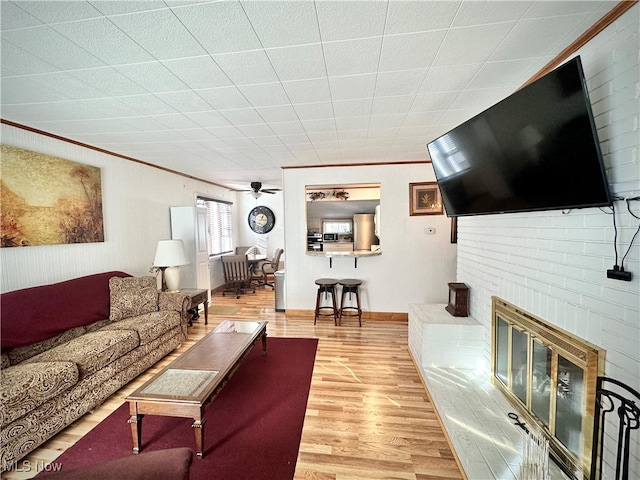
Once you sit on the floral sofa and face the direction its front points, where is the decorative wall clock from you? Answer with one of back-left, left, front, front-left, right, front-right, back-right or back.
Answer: left

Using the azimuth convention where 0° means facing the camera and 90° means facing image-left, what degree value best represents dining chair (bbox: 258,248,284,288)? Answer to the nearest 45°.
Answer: approximately 90°

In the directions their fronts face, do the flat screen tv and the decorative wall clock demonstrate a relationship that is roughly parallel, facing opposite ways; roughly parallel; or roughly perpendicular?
roughly perpendicular

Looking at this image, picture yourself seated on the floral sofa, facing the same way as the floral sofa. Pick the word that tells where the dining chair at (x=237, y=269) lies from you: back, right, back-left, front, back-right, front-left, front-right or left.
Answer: left

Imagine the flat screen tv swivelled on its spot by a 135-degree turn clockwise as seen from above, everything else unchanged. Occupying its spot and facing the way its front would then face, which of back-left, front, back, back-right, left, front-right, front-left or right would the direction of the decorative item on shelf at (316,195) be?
front-left

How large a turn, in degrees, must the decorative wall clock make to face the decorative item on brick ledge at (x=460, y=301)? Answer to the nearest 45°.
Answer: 0° — it already faces it

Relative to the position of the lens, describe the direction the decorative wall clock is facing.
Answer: facing the viewer

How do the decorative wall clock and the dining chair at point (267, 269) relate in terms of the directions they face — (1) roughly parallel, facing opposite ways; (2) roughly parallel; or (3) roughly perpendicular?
roughly perpendicular

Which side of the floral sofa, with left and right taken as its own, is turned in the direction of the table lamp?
left

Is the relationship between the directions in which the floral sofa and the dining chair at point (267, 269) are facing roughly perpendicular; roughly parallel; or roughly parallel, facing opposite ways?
roughly parallel, facing opposite ways

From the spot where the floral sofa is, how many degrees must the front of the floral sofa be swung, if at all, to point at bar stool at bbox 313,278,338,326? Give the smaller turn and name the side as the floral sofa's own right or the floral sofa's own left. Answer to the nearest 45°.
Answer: approximately 45° to the floral sofa's own left

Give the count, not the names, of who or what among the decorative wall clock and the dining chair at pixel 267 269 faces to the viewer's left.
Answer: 1

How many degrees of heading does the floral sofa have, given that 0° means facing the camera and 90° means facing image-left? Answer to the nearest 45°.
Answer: approximately 315°
